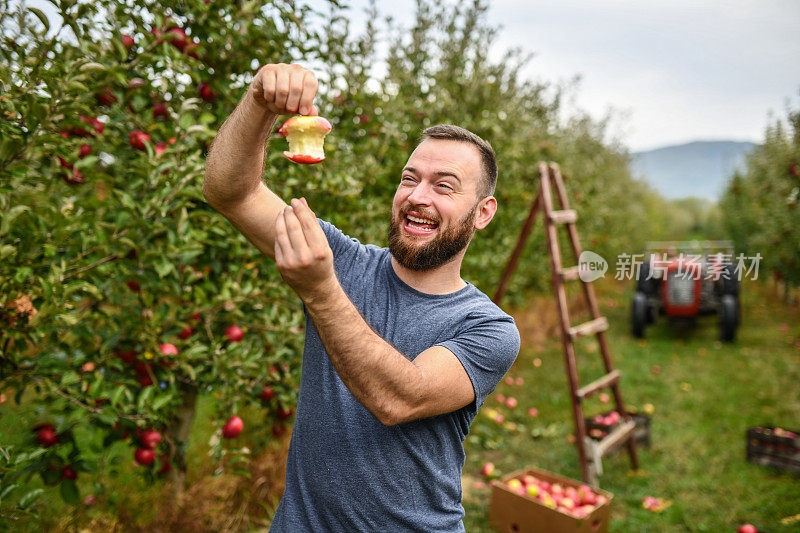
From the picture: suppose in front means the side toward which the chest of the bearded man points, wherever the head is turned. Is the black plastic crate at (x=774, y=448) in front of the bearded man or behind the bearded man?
behind

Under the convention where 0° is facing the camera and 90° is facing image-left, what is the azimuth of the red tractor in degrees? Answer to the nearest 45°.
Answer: approximately 0°

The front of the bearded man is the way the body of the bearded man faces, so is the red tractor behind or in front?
behind

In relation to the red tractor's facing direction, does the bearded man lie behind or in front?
in front

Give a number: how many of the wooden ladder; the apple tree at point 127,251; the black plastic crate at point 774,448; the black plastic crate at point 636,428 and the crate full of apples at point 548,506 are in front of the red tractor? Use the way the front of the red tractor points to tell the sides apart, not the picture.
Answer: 5

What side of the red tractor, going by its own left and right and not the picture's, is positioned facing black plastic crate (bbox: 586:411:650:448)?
front

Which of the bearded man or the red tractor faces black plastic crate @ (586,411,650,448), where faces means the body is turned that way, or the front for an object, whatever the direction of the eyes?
the red tractor

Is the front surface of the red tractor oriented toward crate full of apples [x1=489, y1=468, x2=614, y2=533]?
yes

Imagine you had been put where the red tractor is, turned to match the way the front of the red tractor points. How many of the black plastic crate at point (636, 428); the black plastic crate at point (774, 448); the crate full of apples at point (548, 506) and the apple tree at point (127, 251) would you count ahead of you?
4

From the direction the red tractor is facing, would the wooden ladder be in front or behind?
in front

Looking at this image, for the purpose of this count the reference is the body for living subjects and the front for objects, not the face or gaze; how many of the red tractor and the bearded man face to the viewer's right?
0

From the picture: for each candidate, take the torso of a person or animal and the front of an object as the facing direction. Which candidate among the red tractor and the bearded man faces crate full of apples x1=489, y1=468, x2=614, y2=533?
the red tractor

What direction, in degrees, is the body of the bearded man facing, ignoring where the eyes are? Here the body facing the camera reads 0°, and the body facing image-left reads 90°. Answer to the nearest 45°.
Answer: approximately 45°
